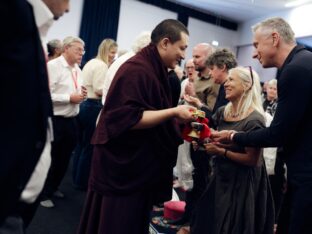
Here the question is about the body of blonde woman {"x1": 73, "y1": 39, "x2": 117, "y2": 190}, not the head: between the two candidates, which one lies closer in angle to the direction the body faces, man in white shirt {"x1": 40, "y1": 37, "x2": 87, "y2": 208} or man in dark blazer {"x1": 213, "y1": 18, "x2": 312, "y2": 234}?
the man in dark blazer

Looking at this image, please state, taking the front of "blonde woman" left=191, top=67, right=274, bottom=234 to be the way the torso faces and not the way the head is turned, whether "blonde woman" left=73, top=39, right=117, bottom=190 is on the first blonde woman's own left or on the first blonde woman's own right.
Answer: on the first blonde woman's own right

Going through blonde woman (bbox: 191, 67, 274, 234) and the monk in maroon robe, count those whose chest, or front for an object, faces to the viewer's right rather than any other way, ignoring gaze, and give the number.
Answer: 1

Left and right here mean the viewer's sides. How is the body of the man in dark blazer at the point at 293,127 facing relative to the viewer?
facing to the left of the viewer

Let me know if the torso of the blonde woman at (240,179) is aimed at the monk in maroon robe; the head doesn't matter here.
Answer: yes

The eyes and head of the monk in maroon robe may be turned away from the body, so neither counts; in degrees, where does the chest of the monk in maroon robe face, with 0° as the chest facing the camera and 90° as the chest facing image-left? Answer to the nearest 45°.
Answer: approximately 270°

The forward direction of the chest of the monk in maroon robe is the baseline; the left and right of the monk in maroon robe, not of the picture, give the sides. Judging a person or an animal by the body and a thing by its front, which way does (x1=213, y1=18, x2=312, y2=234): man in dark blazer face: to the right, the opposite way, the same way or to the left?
the opposite way

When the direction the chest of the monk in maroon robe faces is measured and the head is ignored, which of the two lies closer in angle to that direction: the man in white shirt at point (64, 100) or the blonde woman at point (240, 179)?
the blonde woman

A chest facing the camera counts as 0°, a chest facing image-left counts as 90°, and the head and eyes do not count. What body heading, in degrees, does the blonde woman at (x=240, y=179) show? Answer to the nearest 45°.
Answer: approximately 45°

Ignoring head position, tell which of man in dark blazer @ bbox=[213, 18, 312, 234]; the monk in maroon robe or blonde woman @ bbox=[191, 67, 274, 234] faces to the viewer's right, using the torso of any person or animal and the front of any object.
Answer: the monk in maroon robe

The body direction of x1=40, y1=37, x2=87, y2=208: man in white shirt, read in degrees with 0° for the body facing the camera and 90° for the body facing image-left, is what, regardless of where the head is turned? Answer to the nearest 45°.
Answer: approximately 315°

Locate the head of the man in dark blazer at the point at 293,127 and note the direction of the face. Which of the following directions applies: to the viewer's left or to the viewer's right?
to the viewer's left

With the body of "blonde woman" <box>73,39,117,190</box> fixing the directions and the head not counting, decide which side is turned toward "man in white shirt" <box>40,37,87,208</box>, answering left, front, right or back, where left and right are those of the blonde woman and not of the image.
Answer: back

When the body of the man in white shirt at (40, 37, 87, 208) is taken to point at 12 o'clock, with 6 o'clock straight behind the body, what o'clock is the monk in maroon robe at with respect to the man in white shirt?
The monk in maroon robe is roughly at 1 o'clock from the man in white shirt.
